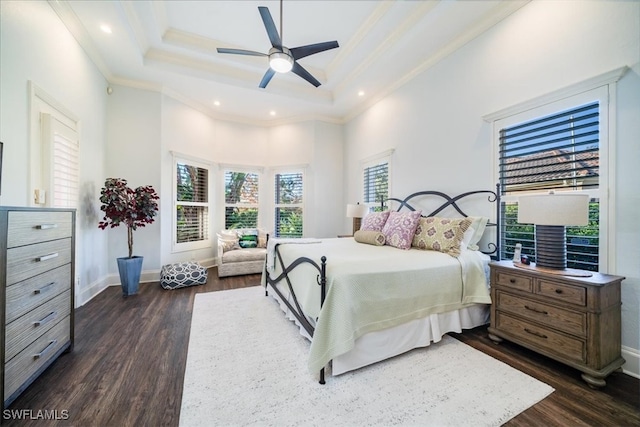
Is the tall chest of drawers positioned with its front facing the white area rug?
yes

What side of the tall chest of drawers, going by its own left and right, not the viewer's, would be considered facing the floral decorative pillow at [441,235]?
front

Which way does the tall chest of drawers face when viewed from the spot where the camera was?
facing the viewer and to the right of the viewer

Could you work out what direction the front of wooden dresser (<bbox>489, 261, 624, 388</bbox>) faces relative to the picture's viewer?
facing the viewer and to the left of the viewer

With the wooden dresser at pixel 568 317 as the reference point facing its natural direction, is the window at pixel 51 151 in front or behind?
in front

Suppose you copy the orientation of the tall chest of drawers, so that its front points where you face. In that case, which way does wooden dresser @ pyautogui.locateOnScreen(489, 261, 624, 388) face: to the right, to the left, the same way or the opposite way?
the opposite way

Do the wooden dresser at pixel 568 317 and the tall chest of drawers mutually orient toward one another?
yes

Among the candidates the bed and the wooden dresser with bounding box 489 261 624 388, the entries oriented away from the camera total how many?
0

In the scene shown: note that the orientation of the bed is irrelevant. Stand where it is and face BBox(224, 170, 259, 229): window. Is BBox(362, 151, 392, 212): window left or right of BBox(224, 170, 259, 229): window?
right

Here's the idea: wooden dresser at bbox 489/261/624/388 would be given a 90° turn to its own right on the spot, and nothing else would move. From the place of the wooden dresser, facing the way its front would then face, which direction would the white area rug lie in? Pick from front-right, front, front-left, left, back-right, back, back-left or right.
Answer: left

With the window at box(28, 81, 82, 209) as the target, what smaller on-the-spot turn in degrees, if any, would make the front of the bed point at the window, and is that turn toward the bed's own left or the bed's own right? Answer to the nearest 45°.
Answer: approximately 45° to the bed's own right

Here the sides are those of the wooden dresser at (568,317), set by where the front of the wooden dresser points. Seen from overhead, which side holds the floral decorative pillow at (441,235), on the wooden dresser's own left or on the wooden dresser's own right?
on the wooden dresser's own right

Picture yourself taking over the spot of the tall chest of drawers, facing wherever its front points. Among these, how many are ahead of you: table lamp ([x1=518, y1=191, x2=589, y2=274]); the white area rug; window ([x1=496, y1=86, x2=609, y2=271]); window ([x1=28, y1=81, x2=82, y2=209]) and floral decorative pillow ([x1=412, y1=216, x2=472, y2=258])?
4

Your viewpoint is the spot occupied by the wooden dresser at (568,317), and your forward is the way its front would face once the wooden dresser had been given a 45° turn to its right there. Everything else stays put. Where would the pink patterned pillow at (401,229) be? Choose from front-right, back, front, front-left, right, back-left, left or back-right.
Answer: front

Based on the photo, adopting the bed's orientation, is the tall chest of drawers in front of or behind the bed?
in front
